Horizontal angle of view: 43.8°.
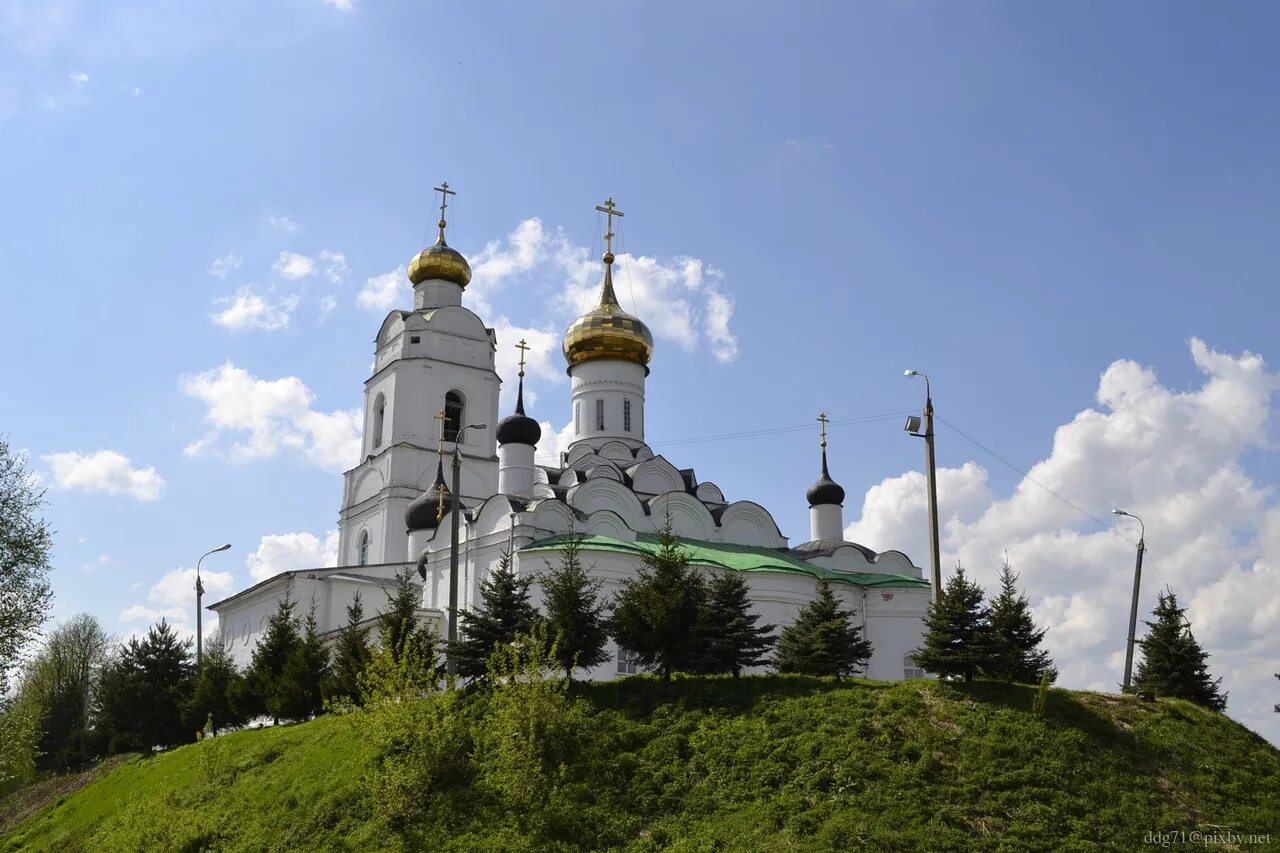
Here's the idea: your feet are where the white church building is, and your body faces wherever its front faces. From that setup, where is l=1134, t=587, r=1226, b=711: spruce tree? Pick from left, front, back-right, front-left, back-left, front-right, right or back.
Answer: back

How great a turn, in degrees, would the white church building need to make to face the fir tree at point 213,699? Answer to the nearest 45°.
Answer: approximately 90° to its left

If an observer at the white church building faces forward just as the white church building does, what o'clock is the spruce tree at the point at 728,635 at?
The spruce tree is roughly at 7 o'clock from the white church building.

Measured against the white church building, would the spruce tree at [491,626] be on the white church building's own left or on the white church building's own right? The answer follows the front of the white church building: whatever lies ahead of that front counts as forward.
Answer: on the white church building's own left

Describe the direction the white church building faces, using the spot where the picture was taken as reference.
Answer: facing away from the viewer and to the left of the viewer
